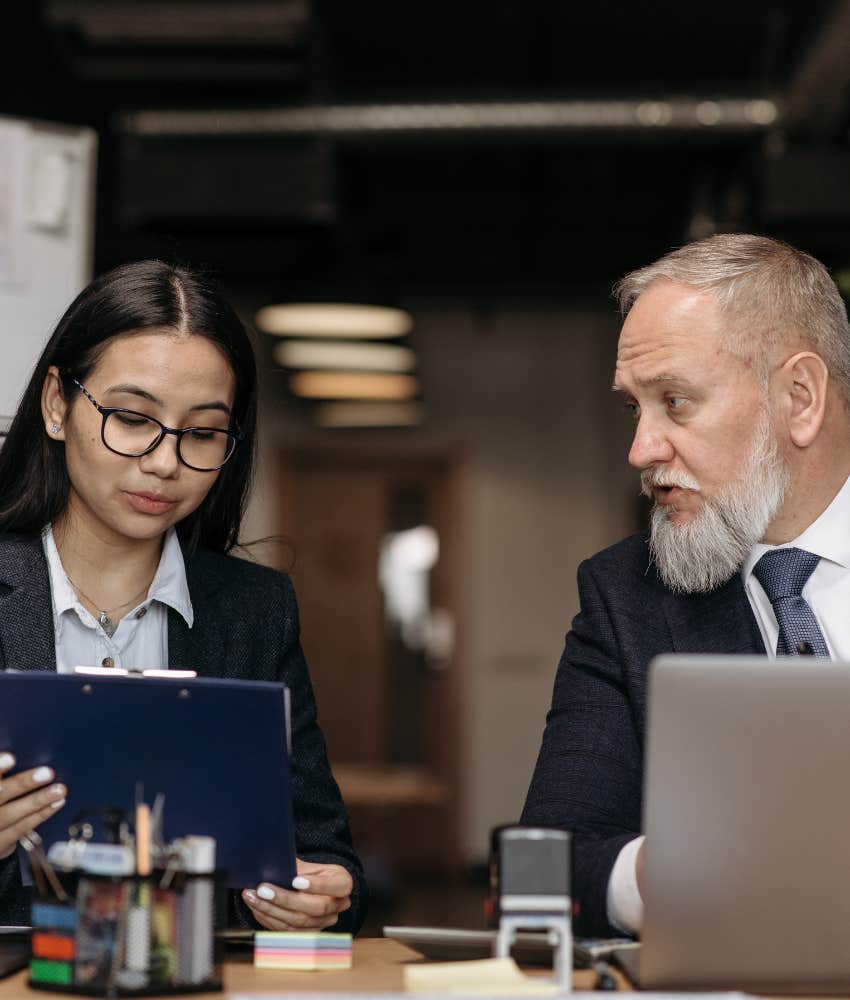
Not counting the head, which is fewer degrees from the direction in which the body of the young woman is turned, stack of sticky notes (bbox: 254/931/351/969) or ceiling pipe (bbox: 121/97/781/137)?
the stack of sticky notes

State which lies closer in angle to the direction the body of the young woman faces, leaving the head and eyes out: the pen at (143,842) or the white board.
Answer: the pen

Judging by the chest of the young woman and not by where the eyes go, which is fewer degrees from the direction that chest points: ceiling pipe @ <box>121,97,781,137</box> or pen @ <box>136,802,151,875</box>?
the pen

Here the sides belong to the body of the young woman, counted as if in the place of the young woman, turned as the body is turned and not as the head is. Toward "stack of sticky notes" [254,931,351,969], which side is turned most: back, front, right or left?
front

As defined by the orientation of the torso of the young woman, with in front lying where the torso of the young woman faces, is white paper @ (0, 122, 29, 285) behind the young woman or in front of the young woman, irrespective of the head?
behind

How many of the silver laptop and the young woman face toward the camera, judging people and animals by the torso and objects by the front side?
1

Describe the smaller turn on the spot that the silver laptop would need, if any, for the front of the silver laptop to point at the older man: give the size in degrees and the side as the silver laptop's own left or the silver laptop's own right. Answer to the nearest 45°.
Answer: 0° — it already faces them

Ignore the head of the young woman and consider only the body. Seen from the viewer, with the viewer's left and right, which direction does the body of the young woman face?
facing the viewer

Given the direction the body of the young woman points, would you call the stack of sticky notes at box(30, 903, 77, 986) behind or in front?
in front

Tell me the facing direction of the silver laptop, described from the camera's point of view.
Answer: facing away from the viewer

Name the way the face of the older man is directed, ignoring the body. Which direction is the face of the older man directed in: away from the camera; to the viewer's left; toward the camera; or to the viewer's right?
to the viewer's left

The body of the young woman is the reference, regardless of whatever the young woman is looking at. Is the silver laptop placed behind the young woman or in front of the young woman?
in front

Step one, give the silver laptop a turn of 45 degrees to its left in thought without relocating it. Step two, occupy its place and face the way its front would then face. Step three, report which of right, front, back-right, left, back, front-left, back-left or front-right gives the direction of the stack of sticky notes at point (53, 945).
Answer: front-left

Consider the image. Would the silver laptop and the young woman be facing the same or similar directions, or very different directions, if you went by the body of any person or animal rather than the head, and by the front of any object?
very different directions

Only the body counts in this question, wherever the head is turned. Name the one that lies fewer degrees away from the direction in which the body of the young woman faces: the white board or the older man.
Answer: the older man
